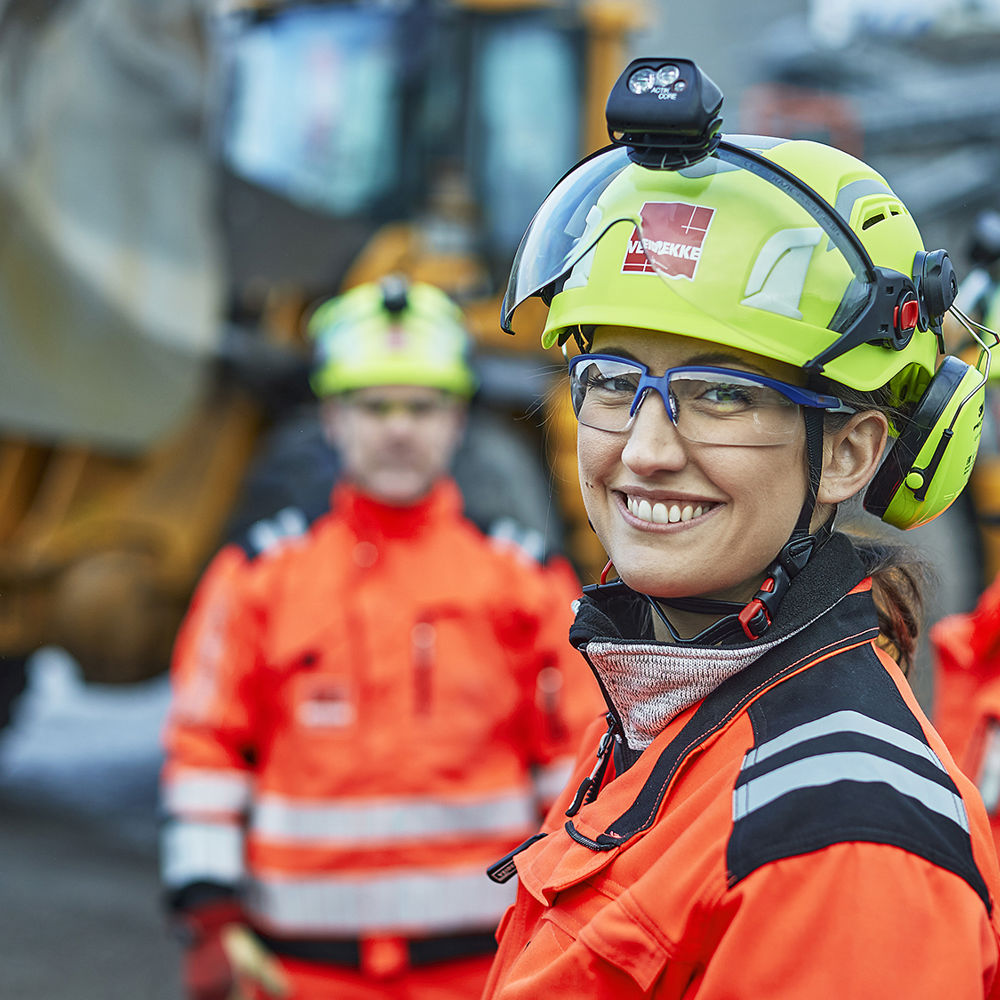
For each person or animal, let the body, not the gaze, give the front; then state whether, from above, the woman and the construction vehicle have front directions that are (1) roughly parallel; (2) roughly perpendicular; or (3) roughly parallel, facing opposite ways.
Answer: roughly parallel

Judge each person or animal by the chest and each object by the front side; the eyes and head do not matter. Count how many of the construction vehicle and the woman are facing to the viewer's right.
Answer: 0

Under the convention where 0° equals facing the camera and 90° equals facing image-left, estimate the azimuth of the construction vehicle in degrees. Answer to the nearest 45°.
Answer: approximately 45°

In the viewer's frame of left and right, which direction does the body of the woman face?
facing the viewer and to the left of the viewer

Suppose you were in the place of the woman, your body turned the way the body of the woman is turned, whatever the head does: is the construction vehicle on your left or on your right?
on your right

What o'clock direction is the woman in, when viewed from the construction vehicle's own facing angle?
The woman is roughly at 10 o'clock from the construction vehicle.
